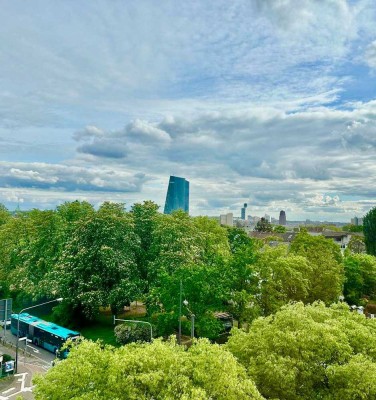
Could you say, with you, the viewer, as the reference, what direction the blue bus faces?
facing the viewer and to the right of the viewer

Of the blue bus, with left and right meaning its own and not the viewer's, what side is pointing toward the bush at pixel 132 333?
front

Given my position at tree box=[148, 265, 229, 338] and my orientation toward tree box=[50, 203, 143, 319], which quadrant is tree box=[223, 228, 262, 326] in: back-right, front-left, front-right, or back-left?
back-right

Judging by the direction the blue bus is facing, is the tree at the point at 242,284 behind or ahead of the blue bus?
ahead

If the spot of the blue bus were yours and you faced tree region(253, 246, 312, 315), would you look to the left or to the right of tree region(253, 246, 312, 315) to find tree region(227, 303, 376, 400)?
right

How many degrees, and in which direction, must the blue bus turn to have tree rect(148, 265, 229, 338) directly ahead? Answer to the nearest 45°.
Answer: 0° — it already faces it

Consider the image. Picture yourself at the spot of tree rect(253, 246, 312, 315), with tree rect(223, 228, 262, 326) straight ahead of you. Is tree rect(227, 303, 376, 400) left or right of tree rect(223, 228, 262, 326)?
left

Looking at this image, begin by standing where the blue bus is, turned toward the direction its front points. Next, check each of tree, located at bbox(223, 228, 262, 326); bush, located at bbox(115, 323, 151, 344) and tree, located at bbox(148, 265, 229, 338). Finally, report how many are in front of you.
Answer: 3

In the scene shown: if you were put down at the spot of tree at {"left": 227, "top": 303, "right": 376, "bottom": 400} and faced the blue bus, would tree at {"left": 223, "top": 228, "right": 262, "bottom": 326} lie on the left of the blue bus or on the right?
right

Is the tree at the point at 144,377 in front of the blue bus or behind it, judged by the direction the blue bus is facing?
in front

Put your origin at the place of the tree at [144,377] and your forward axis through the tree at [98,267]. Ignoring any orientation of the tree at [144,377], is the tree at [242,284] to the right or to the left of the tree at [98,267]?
right
